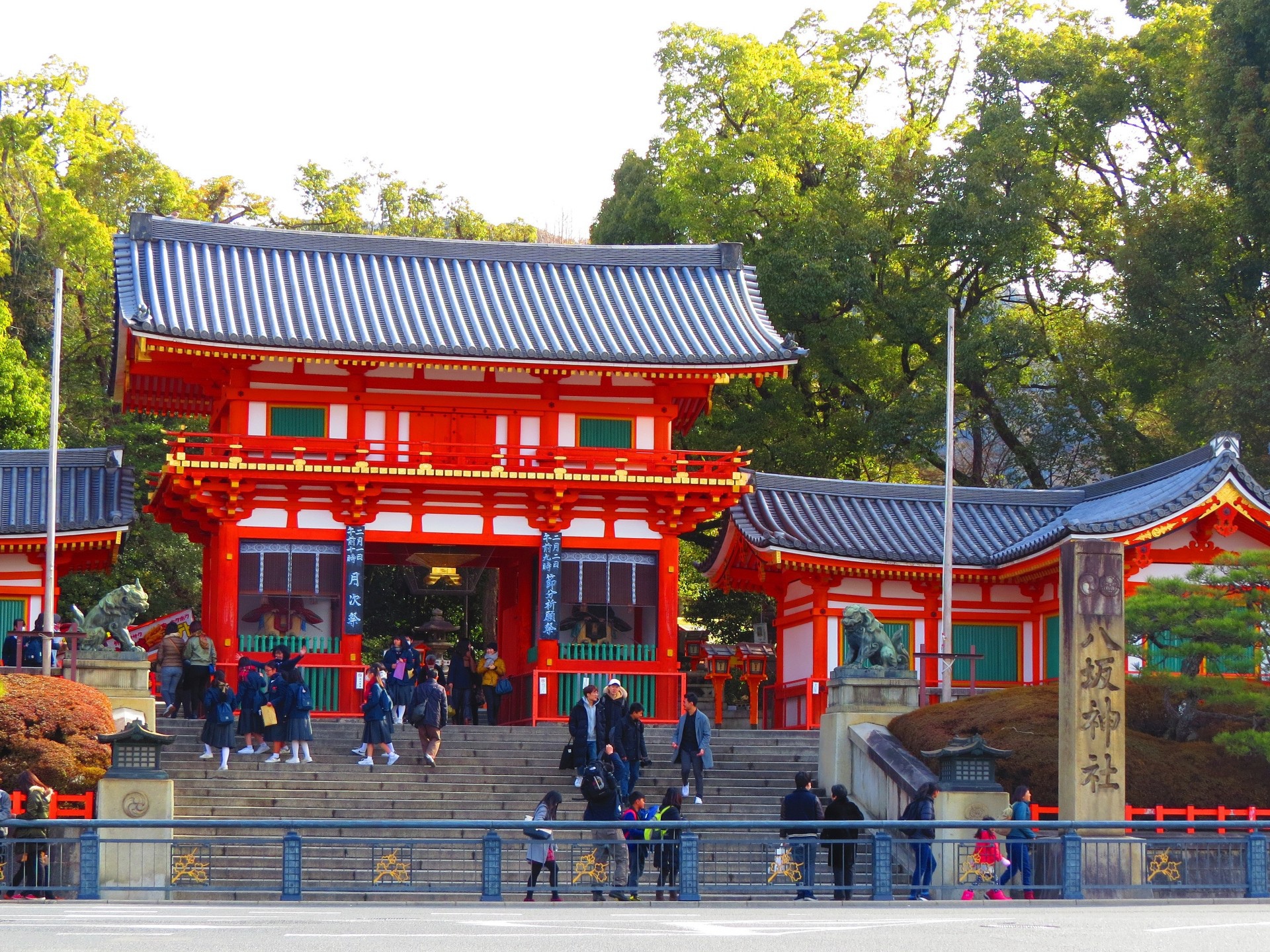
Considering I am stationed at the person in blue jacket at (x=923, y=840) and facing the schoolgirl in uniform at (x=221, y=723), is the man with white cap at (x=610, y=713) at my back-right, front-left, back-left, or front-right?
front-right

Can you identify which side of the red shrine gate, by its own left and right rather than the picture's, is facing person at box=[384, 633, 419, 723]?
front

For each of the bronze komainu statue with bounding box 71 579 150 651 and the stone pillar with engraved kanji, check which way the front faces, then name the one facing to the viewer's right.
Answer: the bronze komainu statue

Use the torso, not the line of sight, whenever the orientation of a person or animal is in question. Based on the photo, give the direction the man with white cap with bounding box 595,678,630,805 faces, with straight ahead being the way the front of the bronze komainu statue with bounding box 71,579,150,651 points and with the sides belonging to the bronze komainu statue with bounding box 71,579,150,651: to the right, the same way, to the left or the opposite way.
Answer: to the right

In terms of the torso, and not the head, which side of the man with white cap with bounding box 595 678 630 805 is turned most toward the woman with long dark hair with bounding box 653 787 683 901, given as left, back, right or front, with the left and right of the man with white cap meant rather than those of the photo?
front

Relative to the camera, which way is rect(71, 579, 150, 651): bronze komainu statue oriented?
to the viewer's right

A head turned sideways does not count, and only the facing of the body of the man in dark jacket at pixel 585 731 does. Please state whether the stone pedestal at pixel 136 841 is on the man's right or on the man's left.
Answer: on the man's right

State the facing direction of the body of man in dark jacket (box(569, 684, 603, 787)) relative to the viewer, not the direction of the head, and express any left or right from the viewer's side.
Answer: facing the viewer and to the right of the viewer

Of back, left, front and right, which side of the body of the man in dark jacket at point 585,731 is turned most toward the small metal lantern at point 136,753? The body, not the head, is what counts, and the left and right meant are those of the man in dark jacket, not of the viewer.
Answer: right

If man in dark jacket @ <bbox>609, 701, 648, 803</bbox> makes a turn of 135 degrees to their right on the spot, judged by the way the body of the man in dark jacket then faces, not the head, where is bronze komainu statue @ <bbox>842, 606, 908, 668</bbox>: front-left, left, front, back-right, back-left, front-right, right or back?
back-right

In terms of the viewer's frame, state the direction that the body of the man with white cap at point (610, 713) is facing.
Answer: toward the camera

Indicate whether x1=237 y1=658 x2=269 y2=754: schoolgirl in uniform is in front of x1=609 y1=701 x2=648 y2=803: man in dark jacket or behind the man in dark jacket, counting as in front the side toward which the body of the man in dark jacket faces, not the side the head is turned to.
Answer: behind

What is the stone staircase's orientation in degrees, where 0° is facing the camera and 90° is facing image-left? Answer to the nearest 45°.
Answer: approximately 0°

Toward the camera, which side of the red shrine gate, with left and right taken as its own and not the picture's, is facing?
front
